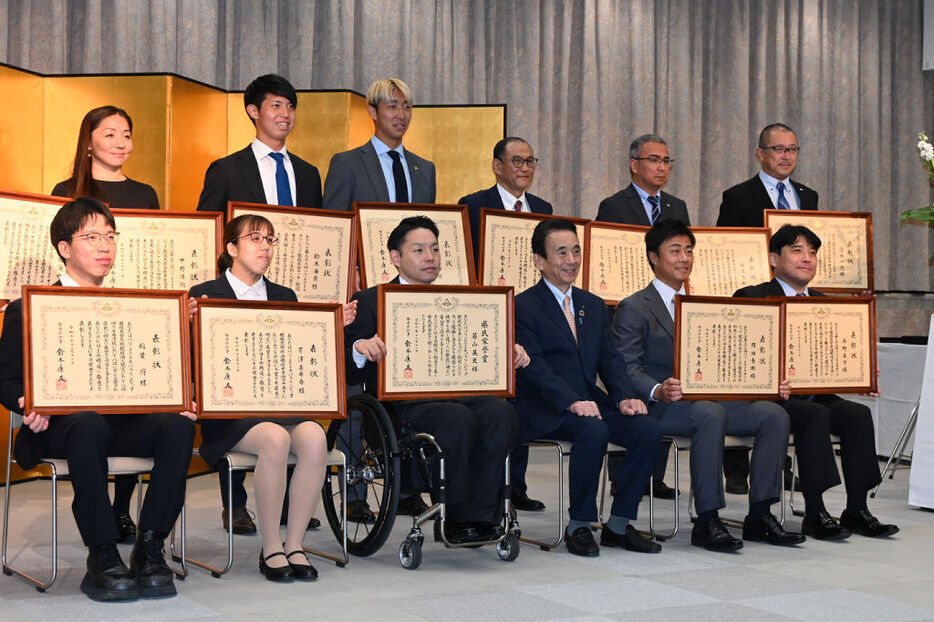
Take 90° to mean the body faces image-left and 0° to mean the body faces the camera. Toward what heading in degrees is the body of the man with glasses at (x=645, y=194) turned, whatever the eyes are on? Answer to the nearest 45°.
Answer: approximately 315°

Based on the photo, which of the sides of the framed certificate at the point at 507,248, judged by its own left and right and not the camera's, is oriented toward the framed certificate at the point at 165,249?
right

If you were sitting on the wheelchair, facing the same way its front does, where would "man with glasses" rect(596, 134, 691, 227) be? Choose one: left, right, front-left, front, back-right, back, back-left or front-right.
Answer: left

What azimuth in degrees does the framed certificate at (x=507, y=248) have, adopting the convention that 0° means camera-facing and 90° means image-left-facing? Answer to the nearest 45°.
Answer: approximately 315°

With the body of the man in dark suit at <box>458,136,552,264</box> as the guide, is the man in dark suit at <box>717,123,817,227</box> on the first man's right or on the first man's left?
on the first man's left

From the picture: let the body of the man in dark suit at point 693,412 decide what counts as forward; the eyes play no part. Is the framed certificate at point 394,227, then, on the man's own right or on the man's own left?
on the man's own right

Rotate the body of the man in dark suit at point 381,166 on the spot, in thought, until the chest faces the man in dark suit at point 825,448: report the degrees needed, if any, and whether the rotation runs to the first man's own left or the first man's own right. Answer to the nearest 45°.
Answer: approximately 45° to the first man's own left

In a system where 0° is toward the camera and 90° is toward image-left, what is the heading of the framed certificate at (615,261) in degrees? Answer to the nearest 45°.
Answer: approximately 315°

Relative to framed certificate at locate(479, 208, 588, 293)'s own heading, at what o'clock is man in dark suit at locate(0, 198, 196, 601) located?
The man in dark suit is roughly at 3 o'clock from the framed certificate.

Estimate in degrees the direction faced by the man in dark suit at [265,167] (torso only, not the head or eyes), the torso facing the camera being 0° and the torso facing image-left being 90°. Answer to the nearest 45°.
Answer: approximately 315°
